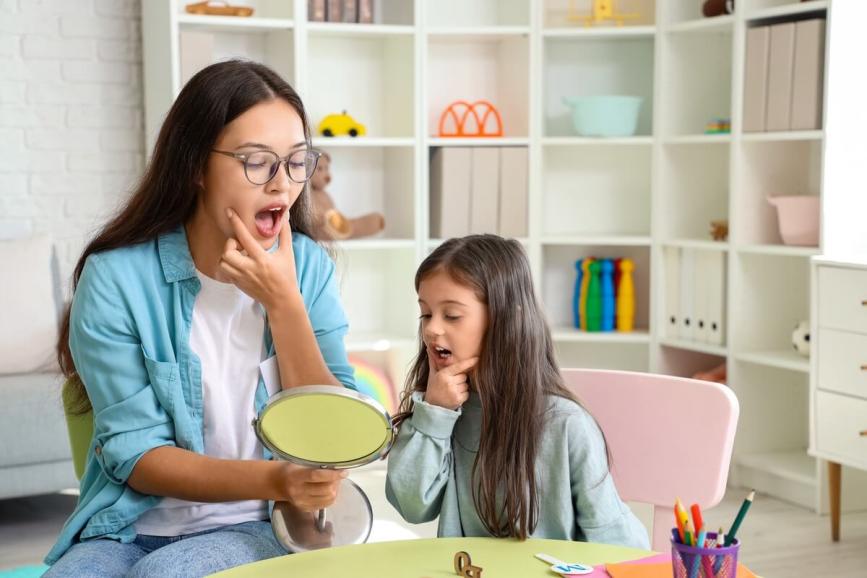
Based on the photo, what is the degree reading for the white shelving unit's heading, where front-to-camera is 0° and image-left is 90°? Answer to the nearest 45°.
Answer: approximately 0°

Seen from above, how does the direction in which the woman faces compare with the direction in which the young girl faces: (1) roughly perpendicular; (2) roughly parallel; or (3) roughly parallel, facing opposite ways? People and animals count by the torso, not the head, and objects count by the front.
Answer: roughly perpendicular

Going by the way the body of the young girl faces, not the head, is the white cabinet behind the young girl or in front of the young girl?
behind

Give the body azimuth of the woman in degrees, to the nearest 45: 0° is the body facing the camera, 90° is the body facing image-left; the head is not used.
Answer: approximately 315°

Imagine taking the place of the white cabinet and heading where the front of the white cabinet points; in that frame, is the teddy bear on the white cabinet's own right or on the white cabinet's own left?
on the white cabinet's own right

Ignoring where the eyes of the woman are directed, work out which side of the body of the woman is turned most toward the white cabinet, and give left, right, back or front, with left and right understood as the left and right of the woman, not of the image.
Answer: left

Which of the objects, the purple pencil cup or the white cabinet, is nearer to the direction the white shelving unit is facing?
the purple pencil cup

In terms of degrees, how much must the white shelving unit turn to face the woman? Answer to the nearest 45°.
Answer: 0° — it already faces them
